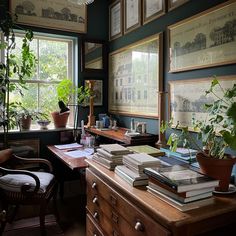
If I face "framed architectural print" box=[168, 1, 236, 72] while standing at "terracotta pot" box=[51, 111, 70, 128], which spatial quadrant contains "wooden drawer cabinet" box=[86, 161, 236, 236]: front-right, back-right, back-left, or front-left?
front-right

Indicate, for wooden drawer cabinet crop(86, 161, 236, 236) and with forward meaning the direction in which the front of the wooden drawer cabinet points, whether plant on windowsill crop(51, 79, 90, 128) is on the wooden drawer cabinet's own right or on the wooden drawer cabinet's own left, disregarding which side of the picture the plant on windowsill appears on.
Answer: on the wooden drawer cabinet's own right

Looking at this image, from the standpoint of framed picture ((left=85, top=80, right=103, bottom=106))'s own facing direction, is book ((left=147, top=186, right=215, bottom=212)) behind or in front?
in front

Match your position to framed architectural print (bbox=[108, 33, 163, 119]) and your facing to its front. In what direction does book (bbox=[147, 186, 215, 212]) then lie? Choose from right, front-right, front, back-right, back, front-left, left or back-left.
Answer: front-left

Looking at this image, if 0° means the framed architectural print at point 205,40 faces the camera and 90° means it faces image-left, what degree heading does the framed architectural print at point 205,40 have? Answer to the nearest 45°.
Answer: approximately 45°

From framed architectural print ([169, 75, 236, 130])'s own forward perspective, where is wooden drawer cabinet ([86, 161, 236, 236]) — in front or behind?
in front

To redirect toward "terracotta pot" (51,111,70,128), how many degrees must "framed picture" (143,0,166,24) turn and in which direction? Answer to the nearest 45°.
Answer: approximately 90° to its right

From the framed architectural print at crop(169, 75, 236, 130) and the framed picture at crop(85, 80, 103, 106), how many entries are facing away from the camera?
0

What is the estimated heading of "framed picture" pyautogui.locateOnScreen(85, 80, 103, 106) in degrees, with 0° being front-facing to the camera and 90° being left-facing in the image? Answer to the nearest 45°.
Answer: approximately 0°

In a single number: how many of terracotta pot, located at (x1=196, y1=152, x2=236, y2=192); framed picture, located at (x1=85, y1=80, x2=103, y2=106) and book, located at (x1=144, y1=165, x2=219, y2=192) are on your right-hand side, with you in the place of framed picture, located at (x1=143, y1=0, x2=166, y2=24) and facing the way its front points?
1

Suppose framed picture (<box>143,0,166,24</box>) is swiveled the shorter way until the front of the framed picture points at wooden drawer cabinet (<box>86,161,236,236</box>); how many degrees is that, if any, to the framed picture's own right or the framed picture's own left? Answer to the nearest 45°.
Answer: approximately 45° to the framed picture's own left
